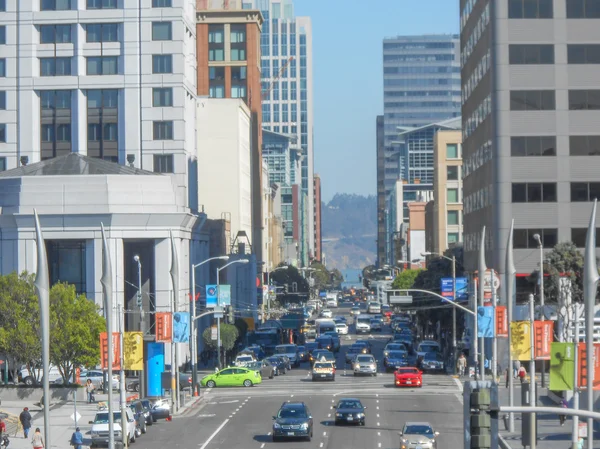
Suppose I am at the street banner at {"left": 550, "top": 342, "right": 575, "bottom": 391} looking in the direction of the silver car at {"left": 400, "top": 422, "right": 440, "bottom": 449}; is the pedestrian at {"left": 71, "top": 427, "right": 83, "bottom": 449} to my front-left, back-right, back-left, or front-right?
front-left

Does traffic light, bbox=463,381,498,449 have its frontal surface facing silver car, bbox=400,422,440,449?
yes

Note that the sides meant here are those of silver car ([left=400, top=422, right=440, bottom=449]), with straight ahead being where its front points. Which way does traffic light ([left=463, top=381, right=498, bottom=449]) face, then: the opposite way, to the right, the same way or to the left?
the opposite way

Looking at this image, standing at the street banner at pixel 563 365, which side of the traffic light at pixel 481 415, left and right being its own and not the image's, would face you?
front

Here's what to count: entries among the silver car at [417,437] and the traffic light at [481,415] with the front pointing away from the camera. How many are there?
1
